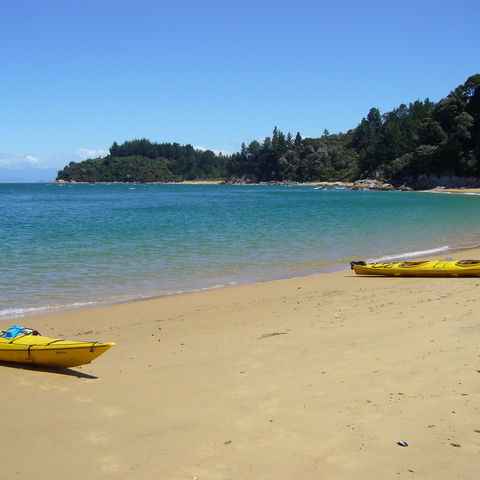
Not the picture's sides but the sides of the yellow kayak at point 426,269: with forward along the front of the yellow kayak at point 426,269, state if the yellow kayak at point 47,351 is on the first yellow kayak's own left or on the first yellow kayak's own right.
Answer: on the first yellow kayak's own right

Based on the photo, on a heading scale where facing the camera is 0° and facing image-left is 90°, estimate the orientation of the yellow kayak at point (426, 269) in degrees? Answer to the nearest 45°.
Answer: approximately 270°

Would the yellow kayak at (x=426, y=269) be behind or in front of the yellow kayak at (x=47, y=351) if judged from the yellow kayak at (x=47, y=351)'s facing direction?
in front

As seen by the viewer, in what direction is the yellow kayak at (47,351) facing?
to the viewer's right

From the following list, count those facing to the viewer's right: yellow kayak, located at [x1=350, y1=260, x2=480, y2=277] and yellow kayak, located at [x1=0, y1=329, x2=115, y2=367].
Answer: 2
